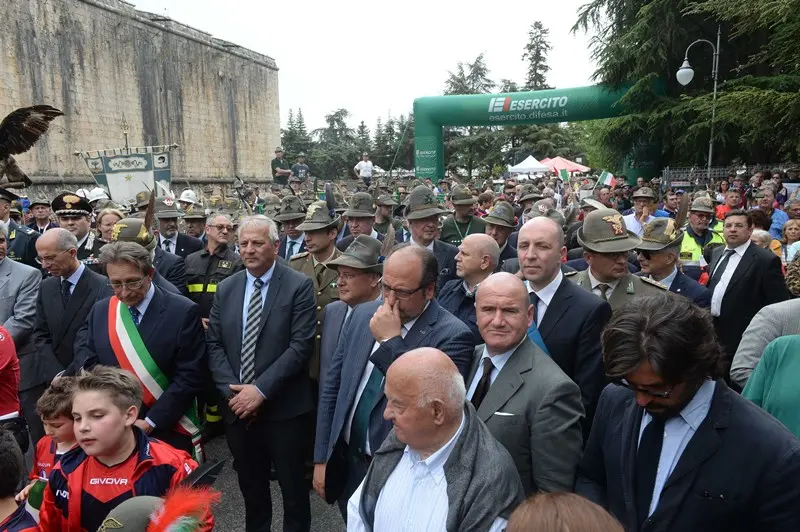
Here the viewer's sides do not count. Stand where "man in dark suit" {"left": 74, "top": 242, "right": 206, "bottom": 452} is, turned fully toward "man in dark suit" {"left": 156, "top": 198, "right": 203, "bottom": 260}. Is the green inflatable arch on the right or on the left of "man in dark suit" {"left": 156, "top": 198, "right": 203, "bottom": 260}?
right

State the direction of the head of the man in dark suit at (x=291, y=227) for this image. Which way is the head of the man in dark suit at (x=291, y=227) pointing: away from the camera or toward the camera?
toward the camera

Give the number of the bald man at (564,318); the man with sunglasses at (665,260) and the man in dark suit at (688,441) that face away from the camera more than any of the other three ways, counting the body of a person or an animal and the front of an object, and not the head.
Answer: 0

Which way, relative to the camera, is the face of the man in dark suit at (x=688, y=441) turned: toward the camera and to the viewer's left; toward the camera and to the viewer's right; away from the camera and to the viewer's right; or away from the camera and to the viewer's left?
toward the camera and to the viewer's left

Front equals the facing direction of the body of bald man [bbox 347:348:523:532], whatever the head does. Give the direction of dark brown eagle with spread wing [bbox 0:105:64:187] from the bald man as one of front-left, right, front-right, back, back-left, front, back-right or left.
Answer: right

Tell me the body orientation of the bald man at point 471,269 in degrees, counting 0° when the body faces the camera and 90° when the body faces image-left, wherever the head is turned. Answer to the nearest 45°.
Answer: approximately 45°

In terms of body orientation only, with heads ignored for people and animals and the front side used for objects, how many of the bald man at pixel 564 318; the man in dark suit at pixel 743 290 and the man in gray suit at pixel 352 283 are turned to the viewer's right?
0

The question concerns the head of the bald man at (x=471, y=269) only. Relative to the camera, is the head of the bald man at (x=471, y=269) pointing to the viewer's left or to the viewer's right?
to the viewer's left

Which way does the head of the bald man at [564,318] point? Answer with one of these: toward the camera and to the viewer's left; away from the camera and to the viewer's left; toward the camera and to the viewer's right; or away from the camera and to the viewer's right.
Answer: toward the camera and to the viewer's left

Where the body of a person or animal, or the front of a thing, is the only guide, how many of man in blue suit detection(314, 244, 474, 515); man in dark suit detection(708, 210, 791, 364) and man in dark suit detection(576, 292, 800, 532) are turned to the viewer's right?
0

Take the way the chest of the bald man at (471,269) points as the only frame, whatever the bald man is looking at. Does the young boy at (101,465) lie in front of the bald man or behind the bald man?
in front

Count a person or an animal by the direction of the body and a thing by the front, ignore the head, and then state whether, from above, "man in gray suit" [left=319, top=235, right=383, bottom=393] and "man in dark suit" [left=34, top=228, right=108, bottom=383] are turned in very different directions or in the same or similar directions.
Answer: same or similar directions

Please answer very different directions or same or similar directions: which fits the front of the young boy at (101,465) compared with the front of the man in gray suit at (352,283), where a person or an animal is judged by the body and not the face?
same or similar directions

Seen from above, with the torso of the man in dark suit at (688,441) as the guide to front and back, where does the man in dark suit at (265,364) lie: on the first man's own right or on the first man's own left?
on the first man's own right

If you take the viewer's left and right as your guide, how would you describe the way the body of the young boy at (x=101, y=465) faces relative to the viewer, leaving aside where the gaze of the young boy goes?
facing the viewer and to the left of the viewer

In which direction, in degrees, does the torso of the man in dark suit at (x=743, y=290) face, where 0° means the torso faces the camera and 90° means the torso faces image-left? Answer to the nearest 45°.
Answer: approximately 45°
